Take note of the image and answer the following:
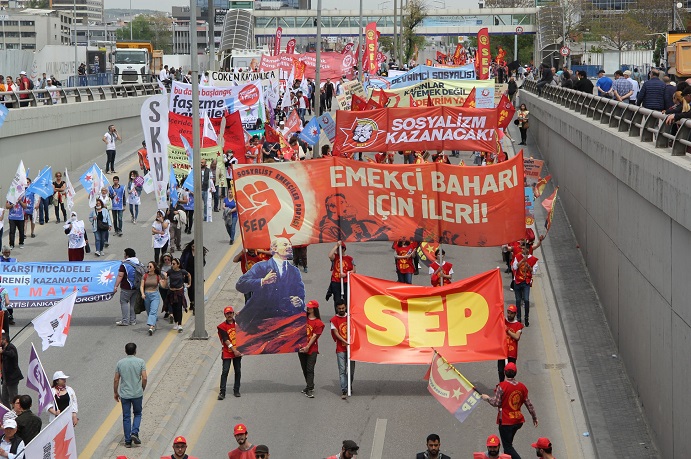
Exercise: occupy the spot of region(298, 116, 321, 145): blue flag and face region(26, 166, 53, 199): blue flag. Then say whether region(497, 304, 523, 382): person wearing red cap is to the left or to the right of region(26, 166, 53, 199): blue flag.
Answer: left

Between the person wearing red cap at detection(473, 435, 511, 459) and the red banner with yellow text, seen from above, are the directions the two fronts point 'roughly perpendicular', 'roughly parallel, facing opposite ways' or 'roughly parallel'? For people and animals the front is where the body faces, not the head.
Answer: roughly parallel

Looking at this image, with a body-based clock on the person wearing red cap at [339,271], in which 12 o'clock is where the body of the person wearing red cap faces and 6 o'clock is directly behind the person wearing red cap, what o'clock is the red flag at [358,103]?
The red flag is roughly at 6 o'clock from the person wearing red cap.

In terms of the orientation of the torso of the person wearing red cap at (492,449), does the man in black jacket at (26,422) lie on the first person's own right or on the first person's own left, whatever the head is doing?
on the first person's own right

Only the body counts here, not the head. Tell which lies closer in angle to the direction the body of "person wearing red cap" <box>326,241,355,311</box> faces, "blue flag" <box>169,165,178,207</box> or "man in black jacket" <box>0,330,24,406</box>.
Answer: the man in black jacket

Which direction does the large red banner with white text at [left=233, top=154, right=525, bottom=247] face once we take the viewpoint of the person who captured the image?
facing the viewer

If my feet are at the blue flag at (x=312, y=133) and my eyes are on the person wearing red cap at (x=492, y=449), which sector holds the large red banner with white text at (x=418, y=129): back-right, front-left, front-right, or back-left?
front-left

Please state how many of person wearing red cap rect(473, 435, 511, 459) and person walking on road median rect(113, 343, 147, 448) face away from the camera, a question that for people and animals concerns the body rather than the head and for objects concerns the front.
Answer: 1

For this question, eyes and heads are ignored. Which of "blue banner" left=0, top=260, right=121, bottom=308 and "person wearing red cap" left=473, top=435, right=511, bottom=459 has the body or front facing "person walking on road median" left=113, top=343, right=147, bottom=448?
the blue banner

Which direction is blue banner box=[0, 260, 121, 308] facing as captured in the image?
toward the camera

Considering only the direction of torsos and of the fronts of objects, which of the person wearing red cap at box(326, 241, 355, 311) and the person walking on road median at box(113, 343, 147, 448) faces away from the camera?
the person walking on road median

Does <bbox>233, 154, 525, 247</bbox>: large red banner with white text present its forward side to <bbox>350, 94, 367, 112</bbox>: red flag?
no

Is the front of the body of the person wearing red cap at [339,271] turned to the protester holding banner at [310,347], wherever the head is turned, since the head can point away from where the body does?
yes

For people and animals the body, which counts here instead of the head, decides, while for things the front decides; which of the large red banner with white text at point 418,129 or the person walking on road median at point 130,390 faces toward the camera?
the large red banner with white text

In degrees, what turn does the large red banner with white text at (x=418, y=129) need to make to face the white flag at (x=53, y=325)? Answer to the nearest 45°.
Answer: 0° — it already faces it

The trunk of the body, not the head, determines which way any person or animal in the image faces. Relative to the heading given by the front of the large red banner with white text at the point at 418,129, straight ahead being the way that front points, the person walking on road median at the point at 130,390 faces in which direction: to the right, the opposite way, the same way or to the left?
the opposite way

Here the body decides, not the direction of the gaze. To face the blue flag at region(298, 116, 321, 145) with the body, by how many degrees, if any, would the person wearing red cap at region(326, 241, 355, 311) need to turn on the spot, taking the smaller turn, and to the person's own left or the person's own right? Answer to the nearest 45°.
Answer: approximately 180°

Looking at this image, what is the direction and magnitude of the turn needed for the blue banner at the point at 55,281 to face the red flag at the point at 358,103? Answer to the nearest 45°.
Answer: approximately 135° to its left

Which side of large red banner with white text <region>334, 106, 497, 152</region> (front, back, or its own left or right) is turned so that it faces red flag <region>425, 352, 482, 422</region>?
front

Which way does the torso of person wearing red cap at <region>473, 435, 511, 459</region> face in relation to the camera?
toward the camera

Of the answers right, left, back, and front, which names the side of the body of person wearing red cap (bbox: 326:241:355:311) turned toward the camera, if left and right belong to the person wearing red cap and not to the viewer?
front

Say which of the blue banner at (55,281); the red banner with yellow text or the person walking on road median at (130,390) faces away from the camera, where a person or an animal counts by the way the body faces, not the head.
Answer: the person walking on road median

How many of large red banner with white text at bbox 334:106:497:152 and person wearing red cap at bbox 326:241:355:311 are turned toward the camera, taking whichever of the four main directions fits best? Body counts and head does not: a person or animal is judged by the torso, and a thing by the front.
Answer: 2
